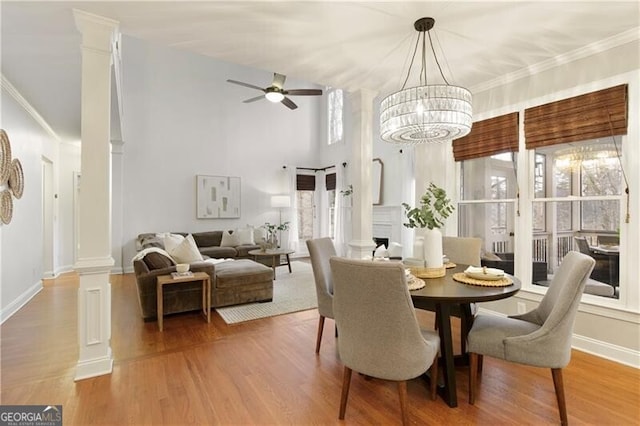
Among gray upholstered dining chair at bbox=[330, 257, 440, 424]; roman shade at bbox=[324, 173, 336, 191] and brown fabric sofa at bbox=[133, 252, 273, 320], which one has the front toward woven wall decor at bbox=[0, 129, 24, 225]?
the roman shade

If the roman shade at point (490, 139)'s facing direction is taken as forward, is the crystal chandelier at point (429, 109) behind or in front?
in front

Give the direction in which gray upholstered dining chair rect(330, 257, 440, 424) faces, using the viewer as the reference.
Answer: facing away from the viewer and to the right of the viewer

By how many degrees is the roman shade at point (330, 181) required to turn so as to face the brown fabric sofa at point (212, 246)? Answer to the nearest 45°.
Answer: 0° — it already faces it

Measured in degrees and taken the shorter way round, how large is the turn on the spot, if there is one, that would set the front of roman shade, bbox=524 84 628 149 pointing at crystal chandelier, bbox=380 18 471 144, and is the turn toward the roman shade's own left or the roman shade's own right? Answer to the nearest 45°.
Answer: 0° — it already faces it

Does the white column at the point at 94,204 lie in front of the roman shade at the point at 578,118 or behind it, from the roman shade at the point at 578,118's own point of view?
in front

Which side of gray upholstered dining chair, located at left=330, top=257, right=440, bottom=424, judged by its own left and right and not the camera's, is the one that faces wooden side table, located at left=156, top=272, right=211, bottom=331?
left

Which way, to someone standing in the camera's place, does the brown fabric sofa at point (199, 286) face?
facing to the right of the viewer

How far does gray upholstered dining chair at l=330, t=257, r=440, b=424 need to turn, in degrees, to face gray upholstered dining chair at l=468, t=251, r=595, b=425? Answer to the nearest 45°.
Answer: approximately 45° to its right
